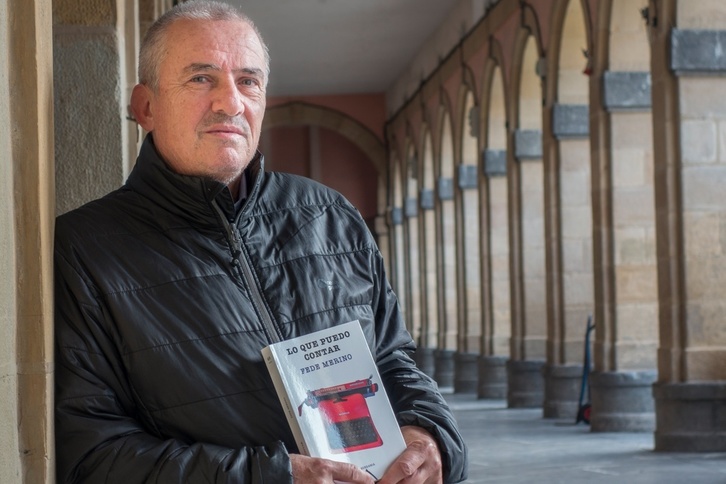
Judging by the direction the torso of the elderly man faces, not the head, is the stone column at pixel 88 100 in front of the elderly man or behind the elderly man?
behind

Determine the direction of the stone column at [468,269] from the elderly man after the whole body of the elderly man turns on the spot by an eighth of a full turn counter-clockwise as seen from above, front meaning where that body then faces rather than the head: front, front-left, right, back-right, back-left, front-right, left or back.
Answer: left

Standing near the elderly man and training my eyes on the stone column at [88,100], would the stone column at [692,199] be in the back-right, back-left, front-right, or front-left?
front-right

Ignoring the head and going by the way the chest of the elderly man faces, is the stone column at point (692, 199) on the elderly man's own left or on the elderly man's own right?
on the elderly man's own left

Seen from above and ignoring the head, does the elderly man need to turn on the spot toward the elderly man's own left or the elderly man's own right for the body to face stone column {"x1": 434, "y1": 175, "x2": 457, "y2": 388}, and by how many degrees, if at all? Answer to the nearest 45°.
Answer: approximately 135° to the elderly man's own left

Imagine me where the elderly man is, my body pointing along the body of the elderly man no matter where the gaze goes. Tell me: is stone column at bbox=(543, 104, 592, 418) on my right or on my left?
on my left

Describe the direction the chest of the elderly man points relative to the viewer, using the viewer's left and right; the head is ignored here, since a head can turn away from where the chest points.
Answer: facing the viewer and to the right of the viewer
